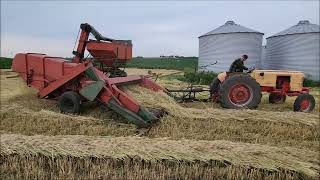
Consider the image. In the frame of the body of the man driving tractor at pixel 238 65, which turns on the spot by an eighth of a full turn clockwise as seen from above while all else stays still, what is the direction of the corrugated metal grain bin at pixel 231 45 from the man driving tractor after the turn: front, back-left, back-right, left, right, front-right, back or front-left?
back-left

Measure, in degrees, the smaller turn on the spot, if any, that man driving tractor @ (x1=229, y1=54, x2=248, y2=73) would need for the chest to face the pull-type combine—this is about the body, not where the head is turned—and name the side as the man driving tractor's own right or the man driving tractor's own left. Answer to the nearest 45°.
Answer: approximately 135° to the man driving tractor's own right

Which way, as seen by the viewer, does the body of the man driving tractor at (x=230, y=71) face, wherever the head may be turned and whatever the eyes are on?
to the viewer's right

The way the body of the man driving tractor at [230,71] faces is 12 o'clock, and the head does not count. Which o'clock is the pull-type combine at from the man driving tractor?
The pull-type combine is roughly at 5 o'clock from the man driving tractor.

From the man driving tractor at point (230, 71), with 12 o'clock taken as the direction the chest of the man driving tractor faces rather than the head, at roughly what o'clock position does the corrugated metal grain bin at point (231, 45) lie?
The corrugated metal grain bin is roughly at 9 o'clock from the man driving tractor.

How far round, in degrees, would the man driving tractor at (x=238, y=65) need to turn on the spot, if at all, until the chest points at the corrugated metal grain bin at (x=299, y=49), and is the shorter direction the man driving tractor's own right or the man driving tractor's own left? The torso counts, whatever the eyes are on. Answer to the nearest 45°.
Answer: approximately 90° to the man driving tractor's own left

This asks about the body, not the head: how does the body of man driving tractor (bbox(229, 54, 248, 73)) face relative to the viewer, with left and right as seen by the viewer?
facing to the right of the viewer

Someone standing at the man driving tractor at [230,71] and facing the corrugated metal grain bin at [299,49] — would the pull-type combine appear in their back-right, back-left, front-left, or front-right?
back-left
